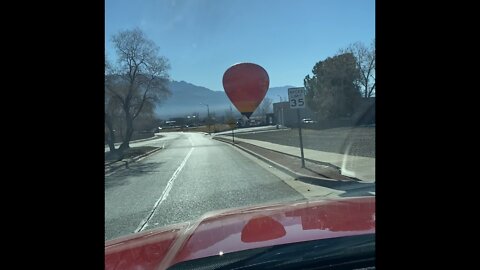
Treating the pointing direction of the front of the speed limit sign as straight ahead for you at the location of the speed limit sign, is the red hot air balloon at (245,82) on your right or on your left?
on your right

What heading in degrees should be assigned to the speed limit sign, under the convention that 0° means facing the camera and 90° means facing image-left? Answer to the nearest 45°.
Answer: approximately 0°
